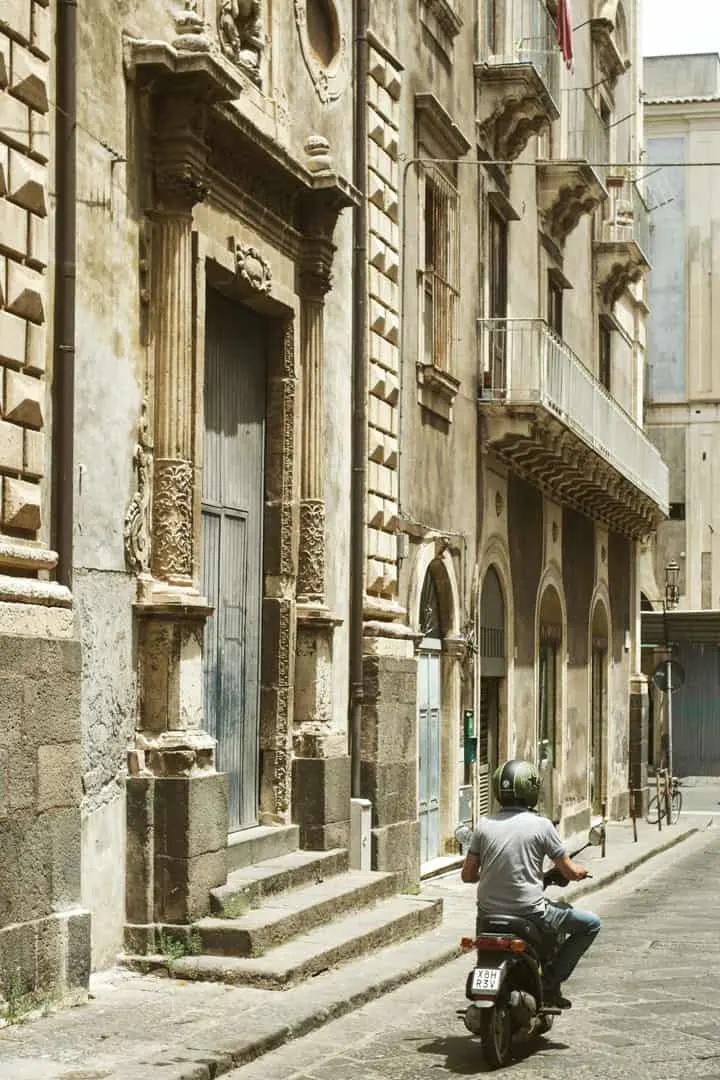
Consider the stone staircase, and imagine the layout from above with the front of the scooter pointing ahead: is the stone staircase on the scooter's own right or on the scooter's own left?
on the scooter's own left

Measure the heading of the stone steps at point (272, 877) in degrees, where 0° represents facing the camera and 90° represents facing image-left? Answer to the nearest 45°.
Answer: approximately 315°

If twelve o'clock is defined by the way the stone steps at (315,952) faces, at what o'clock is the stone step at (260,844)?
the stone step at (260,844) is roughly at 7 o'clock from the stone steps at (315,952).

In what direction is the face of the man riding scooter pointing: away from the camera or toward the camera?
away from the camera

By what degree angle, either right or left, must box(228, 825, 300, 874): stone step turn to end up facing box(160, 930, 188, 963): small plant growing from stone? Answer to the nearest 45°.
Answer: approximately 45° to its right

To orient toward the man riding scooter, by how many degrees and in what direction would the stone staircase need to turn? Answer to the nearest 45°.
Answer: approximately 45° to its right

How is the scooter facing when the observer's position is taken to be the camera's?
facing away from the viewer and to the right of the viewer

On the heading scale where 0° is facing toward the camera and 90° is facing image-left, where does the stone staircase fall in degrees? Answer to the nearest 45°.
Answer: approximately 315°

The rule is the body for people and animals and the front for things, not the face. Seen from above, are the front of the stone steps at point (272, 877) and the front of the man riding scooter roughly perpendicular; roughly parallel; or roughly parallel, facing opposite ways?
roughly perpendicular

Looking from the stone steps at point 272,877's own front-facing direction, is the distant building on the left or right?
on its left

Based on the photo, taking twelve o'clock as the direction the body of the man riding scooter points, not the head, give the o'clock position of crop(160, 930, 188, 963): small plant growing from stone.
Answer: The small plant growing from stone is roughly at 9 o'clock from the man riding scooter.
